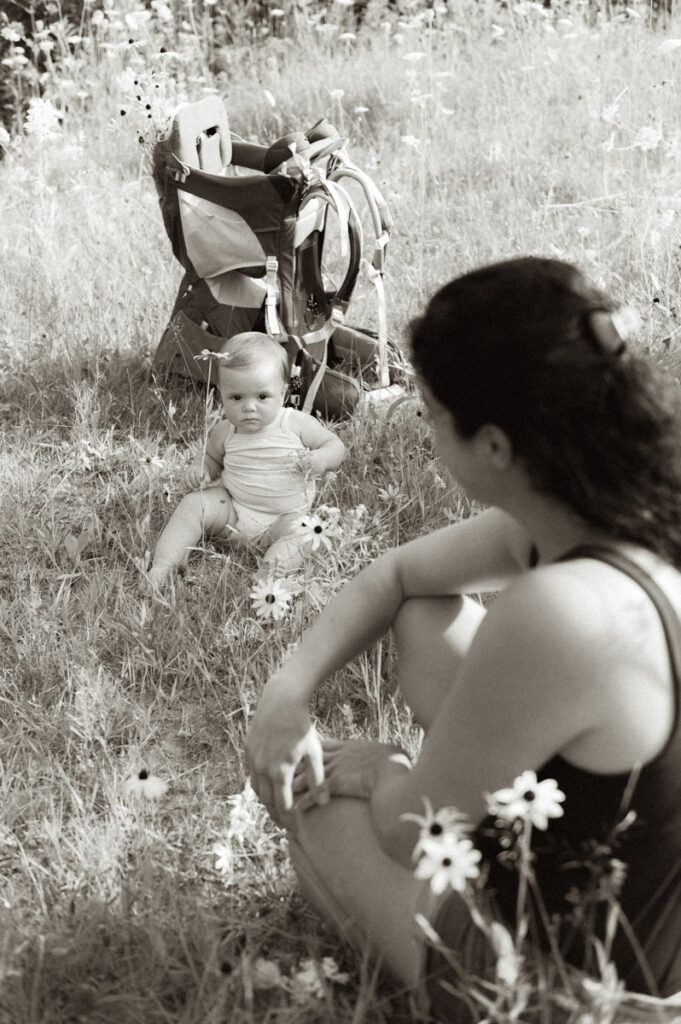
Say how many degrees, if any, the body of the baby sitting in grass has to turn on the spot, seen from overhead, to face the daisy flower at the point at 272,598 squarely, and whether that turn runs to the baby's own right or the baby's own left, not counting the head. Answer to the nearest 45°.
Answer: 0° — they already face it

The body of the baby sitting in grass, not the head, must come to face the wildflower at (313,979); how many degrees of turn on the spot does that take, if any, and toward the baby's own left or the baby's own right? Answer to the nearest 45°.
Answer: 0° — they already face it

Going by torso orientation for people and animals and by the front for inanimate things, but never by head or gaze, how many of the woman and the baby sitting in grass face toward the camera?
1

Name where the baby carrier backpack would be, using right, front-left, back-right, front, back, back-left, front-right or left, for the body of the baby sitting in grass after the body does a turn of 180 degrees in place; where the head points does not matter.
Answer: front

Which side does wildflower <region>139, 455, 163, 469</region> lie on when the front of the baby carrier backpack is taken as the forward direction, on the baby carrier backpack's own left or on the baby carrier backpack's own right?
on the baby carrier backpack's own right

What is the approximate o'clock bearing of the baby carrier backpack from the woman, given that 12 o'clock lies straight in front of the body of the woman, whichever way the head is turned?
The baby carrier backpack is roughly at 1 o'clock from the woman.

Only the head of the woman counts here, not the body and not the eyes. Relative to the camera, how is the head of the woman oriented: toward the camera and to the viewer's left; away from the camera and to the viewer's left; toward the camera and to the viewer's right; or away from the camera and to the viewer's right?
away from the camera and to the viewer's left

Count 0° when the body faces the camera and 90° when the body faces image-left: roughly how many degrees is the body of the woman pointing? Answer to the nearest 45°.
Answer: approximately 135°

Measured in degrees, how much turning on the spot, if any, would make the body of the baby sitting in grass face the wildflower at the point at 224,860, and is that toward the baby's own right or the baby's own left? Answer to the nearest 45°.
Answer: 0° — they already face it
